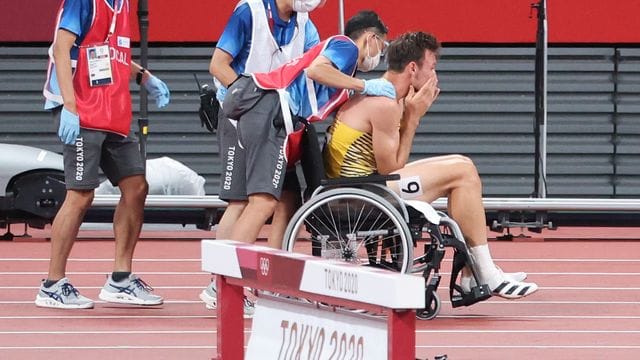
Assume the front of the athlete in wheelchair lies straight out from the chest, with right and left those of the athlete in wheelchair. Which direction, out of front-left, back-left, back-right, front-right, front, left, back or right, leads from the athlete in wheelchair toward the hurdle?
right

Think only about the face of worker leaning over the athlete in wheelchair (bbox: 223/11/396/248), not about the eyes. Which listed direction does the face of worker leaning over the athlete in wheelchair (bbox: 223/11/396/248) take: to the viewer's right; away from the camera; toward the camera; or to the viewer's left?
to the viewer's right

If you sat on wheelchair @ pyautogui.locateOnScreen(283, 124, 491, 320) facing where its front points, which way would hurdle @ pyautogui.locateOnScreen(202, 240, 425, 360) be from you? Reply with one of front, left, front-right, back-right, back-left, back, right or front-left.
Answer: right

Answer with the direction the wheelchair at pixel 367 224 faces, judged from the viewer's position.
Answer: facing to the right of the viewer

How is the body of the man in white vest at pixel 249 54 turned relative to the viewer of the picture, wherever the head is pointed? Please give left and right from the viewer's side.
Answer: facing the viewer and to the right of the viewer

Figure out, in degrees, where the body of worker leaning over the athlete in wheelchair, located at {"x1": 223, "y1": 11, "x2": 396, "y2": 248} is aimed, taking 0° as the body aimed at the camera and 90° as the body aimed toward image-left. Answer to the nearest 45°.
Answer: approximately 270°

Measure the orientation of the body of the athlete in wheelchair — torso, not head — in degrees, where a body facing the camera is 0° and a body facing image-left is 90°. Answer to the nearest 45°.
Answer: approximately 270°

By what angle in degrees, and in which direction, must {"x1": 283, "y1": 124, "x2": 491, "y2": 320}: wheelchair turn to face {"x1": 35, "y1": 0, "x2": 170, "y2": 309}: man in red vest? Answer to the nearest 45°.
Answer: approximately 180°
